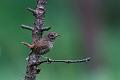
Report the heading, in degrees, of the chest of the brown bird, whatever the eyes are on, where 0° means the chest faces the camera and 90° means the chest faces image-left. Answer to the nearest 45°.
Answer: approximately 270°
